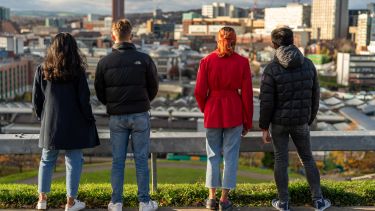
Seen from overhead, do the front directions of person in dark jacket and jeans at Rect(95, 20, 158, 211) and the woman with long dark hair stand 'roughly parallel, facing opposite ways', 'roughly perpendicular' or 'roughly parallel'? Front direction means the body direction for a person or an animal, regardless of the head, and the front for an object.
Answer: roughly parallel

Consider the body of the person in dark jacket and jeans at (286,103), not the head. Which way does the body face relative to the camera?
away from the camera

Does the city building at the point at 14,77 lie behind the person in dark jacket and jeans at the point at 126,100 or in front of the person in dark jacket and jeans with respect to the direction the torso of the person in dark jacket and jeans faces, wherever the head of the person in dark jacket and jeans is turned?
in front

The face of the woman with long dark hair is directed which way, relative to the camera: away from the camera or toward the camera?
away from the camera

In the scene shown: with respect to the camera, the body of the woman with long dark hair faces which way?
away from the camera

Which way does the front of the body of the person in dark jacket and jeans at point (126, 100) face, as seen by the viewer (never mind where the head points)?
away from the camera

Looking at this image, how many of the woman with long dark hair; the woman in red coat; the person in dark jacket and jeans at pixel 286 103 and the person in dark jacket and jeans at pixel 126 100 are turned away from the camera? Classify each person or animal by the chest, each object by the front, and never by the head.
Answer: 4

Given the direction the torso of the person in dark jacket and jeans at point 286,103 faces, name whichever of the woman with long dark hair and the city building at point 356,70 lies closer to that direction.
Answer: the city building

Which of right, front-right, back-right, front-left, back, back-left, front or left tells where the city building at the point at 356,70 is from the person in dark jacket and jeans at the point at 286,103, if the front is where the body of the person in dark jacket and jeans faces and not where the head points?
front

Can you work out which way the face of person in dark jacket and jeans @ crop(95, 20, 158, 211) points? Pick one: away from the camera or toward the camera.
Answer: away from the camera

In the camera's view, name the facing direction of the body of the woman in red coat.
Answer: away from the camera

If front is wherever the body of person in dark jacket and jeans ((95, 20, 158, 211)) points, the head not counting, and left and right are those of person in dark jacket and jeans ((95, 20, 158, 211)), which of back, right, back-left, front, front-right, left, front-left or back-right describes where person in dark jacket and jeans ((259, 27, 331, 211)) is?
right
